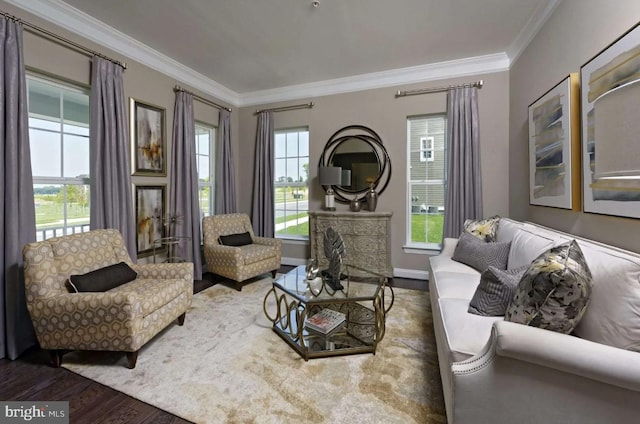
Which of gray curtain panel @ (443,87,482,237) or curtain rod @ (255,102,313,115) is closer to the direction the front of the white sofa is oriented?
the curtain rod

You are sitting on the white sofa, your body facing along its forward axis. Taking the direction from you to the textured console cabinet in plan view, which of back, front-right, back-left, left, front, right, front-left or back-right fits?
front-right

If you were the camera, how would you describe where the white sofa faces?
facing to the left of the viewer

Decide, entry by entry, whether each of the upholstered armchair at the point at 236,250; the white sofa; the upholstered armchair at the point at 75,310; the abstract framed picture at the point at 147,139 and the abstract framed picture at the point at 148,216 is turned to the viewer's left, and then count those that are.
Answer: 1

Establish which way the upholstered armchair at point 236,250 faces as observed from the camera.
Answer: facing the viewer and to the right of the viewer

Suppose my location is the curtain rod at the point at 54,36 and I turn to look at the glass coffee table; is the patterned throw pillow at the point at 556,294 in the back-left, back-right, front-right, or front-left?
front-right

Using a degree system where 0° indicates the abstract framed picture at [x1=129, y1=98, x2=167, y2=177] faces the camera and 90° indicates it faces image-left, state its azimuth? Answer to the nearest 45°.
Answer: approximately 315°

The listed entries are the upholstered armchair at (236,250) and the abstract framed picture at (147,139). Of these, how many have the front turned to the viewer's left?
0

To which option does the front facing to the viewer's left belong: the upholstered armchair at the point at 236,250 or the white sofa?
the white sofa

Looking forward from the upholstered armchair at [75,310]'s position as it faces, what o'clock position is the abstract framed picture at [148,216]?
The abstract framed picture is roughly at 8 o'clock from the upholstered armchair.

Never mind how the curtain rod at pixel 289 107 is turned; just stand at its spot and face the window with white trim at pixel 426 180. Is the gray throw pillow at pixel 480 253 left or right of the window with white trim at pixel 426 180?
right

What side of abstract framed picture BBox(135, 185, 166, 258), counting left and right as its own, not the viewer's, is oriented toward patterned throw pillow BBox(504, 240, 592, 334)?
front

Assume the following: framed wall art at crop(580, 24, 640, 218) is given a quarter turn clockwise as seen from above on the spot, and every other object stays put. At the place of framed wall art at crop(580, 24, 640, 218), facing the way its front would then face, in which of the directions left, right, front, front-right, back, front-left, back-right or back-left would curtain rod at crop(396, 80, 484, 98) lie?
front

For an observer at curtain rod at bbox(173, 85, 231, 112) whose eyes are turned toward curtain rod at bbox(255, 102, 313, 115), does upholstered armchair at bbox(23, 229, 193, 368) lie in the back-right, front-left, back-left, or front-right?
back-right
